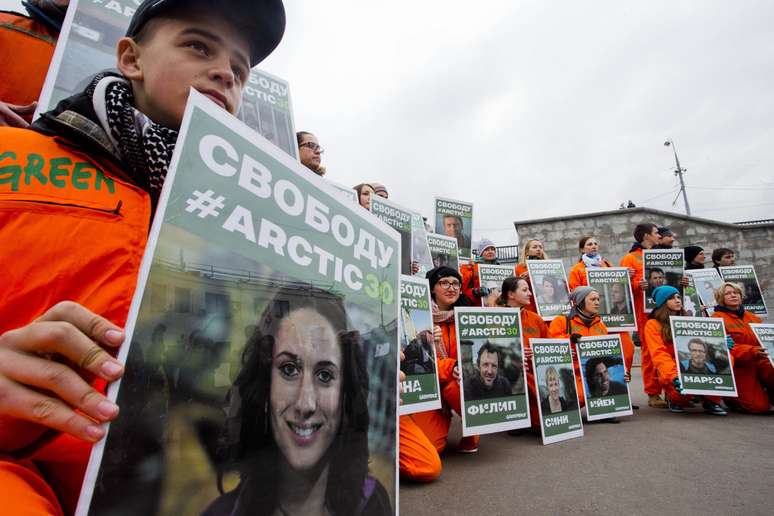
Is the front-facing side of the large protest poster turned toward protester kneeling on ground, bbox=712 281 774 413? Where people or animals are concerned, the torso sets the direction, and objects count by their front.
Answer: no

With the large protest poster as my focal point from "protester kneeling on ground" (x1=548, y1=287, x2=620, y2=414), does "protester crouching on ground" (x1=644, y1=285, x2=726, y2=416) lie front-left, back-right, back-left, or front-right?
back-left

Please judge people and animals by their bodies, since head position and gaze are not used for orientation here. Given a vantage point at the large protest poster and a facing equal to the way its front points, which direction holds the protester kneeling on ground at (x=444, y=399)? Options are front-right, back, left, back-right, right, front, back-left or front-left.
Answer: left

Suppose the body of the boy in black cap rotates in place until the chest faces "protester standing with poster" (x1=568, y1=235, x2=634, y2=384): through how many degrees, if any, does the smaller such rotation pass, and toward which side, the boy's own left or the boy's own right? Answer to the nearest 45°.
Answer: approximately 45° to the boy's own left

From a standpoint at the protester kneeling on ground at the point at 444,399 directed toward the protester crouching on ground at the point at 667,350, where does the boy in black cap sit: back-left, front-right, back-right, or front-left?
back-right

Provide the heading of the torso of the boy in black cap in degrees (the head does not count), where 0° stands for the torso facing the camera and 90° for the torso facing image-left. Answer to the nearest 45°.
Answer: approximately 315°

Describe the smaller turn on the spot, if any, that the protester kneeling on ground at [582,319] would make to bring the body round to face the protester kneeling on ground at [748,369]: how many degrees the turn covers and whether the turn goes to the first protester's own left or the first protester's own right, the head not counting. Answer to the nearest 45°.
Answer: approximately 90° to the first protester's own left

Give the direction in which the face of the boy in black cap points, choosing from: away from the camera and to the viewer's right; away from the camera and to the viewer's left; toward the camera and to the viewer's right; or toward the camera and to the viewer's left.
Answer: toward the camera and to the viewer's right

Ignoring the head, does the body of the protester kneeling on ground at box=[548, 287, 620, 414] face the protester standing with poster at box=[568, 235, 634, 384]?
no

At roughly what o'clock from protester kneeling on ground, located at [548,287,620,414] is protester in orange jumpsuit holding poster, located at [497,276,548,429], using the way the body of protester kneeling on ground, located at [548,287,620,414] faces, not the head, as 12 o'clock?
protester in orange jumpsuit holding poster, located at [497,276,548,429] is roughly at 3 o'clock from protester kneeling on ground, located at [548,287,620,414].

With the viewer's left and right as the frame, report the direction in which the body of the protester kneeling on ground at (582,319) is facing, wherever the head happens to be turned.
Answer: facing the viewer and to the right of the viewer

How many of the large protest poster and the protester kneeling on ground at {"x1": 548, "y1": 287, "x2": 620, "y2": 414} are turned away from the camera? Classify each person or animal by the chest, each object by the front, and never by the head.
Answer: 0
